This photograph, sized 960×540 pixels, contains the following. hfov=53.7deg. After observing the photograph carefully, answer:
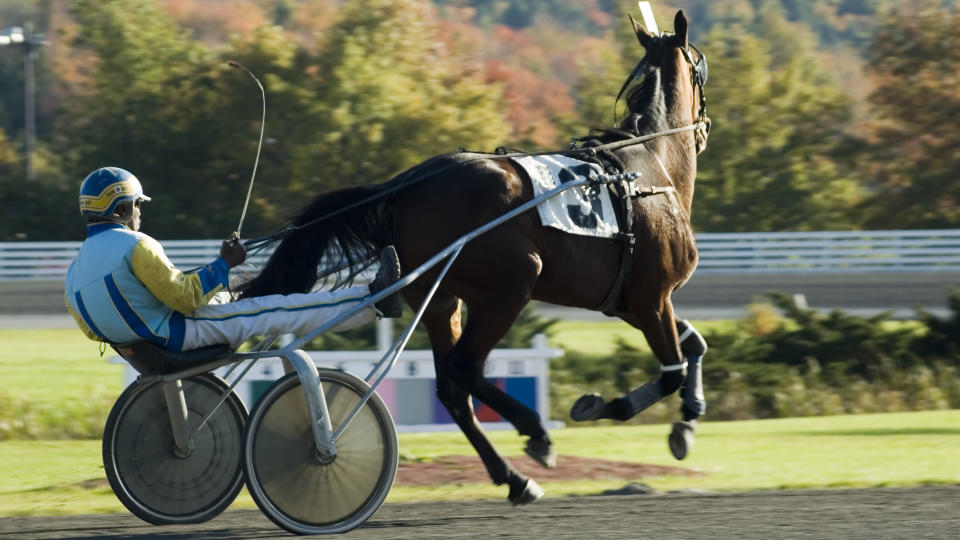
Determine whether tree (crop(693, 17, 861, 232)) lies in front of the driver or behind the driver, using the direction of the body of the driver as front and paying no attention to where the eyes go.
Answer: in front

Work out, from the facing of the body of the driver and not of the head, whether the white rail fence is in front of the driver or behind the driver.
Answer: in front

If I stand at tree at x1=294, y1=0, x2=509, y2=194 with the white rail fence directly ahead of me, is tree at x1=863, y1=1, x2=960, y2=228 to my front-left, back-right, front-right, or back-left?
front-left

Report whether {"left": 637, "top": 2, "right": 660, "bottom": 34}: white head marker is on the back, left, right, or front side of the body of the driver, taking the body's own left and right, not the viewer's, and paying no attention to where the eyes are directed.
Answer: front

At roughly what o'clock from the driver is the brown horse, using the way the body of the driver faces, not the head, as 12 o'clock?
The brown horse is roughly at 1 o'clock from the driver.

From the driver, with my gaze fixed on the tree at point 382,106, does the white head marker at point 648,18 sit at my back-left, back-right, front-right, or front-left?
front-right

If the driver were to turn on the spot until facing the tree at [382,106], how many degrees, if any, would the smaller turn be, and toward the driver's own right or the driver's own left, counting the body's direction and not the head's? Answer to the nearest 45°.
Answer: approximately 45° to the driver's own left

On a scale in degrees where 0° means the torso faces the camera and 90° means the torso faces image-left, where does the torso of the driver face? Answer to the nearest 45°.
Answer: approximately 225°

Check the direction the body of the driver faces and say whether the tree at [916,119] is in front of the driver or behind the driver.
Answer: in front
